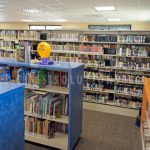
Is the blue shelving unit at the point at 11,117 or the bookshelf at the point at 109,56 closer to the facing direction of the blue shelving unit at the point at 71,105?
the blue shelving unit

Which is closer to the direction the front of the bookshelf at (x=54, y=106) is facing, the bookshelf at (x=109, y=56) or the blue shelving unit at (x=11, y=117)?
the blue shelving unit

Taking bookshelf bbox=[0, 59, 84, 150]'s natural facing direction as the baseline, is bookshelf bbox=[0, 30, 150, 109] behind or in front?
behind

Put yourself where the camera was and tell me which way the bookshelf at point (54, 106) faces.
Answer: facing the viewer and to the left of the viewer

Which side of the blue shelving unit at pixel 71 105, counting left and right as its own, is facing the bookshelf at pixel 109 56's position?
back

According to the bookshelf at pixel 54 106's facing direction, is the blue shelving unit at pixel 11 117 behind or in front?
in front
